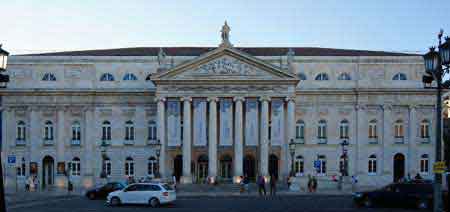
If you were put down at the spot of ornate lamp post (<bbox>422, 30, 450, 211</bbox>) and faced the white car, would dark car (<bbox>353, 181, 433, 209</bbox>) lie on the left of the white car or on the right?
right

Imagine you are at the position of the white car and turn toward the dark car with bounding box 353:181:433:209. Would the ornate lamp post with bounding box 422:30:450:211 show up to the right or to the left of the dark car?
right

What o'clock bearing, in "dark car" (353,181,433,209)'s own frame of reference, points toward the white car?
The white car is roughly at 12 o'clock from the dark car.

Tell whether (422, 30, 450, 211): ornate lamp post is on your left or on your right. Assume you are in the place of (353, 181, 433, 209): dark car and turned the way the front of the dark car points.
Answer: on your left

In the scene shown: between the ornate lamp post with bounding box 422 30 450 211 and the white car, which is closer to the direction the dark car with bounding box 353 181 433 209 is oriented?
the white car

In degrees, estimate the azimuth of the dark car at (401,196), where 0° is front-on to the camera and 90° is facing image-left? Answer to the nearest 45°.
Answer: approximately 90°
